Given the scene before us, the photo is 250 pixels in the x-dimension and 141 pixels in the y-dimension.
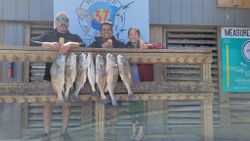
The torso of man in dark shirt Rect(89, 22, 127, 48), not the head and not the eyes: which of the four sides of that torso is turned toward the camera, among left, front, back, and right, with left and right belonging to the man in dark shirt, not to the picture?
front

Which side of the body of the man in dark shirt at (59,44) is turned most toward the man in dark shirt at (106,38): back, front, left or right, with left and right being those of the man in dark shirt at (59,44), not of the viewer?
left

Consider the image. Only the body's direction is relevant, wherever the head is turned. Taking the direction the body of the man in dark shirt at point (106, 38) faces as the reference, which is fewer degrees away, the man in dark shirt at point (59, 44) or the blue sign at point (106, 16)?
the man in dark shirt

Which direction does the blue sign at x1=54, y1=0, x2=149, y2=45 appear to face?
toward the camera

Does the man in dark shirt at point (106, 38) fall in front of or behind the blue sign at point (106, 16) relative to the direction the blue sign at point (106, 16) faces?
in front

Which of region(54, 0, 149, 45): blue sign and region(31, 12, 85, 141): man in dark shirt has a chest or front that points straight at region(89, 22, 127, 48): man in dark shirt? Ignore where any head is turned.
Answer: the blue sign

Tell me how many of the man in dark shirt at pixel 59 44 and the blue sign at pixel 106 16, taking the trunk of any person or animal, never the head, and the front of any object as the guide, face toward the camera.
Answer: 2
